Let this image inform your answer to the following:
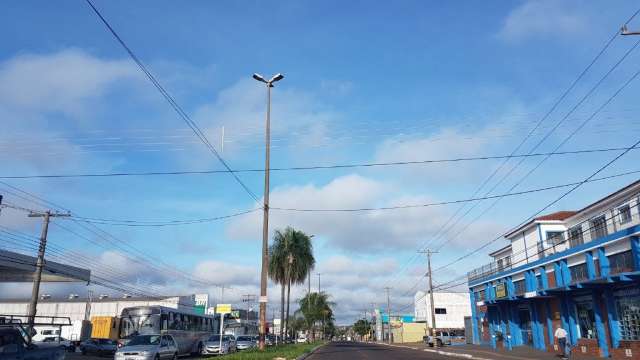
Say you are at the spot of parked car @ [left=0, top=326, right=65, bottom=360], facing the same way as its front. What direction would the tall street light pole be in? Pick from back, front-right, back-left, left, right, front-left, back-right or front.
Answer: front-left

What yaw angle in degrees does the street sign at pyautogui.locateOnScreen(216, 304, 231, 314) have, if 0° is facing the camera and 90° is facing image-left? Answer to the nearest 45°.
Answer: approximately 0°

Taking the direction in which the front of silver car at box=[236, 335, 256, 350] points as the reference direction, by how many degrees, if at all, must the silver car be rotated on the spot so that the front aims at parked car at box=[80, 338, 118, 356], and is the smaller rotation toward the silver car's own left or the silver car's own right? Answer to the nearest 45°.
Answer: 0° — it already faces it

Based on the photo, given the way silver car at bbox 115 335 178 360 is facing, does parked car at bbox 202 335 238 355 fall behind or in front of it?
behind

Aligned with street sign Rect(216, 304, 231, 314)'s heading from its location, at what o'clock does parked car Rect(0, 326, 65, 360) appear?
The parked car is roughly at 1 o'clock from the street sign.

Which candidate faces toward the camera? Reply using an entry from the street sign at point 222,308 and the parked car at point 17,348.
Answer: the street sign

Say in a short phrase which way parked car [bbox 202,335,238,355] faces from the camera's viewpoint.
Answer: facing the viewer and to the left of the viewer

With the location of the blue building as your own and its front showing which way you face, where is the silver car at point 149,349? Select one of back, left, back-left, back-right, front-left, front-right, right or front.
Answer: front
